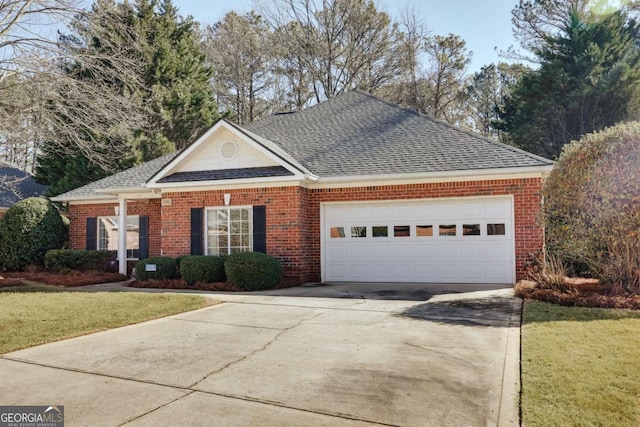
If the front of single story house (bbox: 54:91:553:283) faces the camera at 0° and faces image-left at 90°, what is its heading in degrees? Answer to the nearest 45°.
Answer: approximately 0°

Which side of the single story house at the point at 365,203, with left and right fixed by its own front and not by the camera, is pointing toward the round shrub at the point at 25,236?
right

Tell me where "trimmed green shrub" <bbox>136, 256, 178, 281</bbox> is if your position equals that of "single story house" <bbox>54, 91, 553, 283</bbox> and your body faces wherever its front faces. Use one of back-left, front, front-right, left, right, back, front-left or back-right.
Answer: right

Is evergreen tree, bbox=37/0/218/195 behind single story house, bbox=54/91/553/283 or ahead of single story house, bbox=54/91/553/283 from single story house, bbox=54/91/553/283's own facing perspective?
behind

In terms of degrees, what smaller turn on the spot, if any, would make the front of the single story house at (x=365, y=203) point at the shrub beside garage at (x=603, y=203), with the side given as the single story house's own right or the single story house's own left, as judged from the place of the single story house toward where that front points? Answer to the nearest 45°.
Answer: approximately 45° to the single story house's own left

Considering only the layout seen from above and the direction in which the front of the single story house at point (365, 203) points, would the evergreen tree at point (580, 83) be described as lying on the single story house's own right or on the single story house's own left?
on the single story house's own left
